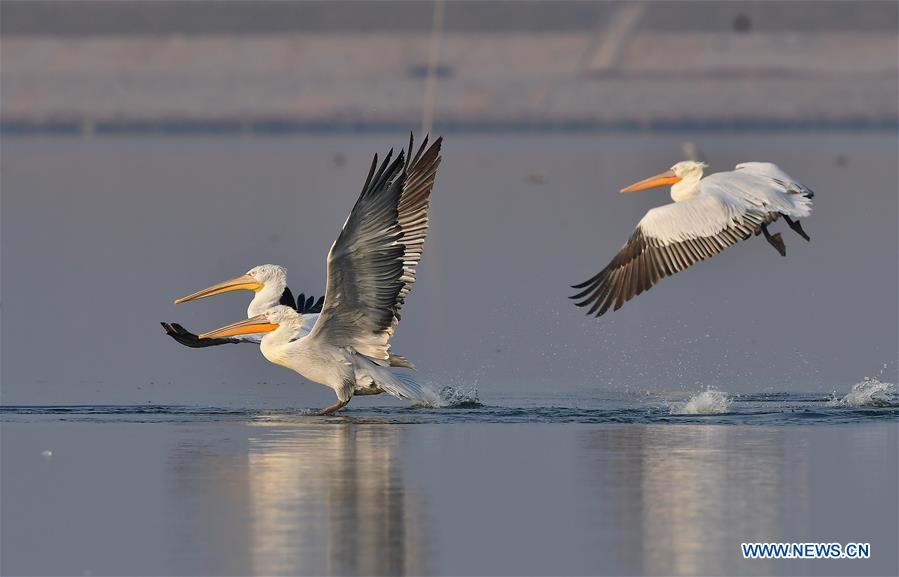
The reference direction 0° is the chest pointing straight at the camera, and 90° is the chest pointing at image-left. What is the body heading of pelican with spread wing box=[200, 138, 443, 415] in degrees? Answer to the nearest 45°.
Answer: approximately 90°

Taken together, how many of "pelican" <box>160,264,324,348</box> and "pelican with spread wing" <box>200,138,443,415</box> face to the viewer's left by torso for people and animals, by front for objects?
2

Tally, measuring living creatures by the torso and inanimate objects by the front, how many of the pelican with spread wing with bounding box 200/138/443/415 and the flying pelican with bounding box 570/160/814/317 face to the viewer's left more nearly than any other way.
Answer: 2

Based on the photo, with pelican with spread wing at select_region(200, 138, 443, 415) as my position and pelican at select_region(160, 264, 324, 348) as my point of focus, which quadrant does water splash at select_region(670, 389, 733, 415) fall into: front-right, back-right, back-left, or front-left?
back-right

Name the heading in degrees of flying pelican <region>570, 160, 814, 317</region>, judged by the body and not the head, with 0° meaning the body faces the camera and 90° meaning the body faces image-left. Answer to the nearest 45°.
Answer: approximately 90°

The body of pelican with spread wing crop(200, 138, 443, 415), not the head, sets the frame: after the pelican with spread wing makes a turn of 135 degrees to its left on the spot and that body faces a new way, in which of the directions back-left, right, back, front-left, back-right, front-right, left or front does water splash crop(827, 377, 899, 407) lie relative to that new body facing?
front-left

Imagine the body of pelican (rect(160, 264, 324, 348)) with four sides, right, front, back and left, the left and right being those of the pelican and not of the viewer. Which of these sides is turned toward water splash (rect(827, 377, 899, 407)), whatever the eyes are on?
back

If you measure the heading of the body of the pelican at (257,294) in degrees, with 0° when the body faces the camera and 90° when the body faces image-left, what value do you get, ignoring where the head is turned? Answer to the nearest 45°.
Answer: approximately 90°
